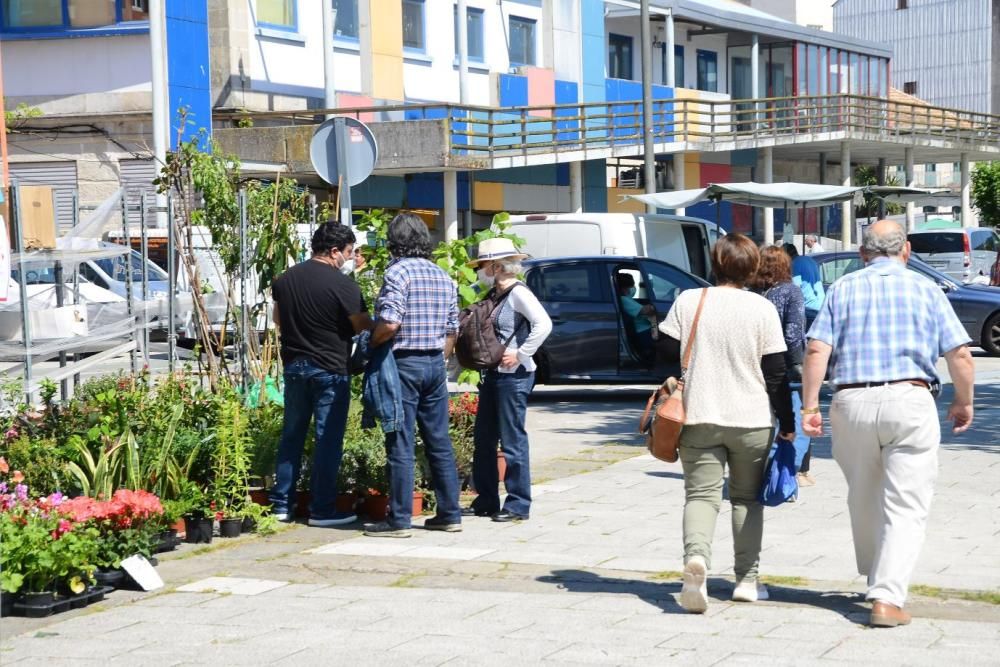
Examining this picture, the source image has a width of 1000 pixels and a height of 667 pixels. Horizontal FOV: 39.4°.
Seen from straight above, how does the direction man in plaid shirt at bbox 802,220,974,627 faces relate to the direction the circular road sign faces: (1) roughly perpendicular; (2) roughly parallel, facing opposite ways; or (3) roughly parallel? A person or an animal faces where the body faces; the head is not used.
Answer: roughly parallel

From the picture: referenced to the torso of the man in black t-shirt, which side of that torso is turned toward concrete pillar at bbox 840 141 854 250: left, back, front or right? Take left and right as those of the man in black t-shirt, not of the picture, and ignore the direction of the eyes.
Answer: front

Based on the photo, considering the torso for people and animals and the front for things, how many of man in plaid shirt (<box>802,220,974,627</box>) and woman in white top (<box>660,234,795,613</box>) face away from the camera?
2

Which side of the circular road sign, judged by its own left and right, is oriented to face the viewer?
back

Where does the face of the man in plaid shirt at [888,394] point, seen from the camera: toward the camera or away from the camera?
away from the camera

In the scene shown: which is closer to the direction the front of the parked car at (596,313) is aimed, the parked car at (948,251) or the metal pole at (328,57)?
the parked car

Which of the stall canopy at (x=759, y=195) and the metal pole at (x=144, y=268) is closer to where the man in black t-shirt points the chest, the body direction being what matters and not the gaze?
the stall canopy

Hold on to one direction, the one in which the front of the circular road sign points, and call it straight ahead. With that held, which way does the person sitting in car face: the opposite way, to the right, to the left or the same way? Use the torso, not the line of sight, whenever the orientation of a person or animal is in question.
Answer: to the right

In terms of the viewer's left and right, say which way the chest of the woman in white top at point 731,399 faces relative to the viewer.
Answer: facing away from the viewer

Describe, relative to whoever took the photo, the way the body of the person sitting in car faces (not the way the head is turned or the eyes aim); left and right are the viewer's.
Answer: facing to the right of the viewer

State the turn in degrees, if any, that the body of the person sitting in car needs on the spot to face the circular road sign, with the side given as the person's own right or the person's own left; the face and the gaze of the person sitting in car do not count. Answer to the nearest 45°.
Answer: approximately 135° to the person's own right

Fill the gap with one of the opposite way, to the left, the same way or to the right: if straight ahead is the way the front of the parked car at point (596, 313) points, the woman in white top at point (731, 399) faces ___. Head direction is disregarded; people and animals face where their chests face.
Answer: to the left

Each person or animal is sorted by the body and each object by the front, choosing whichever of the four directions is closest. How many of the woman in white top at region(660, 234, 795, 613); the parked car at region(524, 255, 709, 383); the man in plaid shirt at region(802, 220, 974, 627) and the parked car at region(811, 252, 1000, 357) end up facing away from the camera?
2

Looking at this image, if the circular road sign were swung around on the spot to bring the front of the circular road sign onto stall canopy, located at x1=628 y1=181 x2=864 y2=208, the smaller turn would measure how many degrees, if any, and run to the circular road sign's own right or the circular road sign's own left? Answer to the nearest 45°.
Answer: approximately 45° to the circular road sign's own right

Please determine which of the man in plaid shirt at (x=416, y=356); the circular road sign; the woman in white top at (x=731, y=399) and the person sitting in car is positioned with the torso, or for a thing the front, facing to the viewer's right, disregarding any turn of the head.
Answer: the person sitting in car
